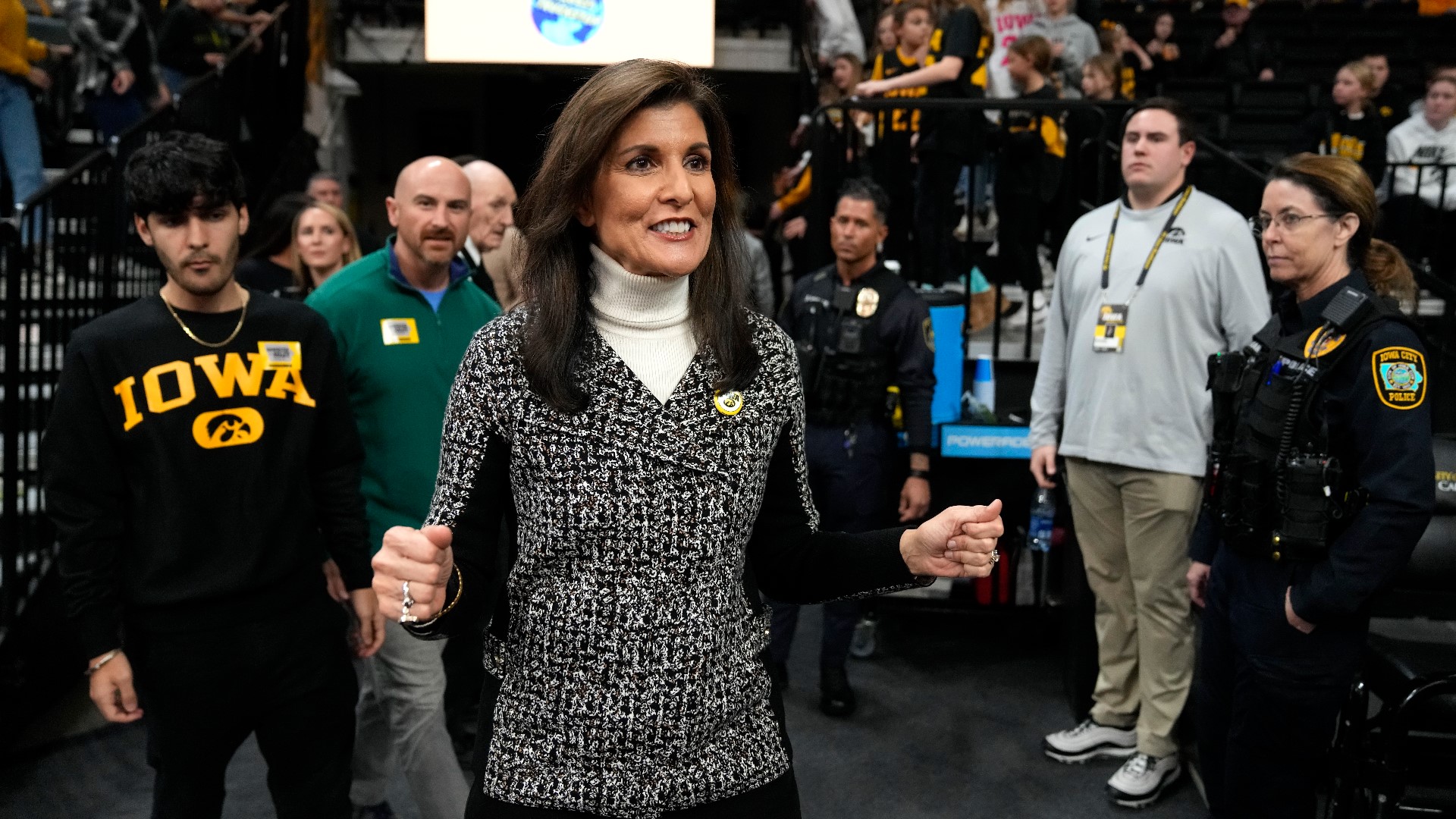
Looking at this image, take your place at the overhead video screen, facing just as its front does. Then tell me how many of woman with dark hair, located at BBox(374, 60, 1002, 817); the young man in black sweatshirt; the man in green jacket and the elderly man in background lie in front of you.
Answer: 4

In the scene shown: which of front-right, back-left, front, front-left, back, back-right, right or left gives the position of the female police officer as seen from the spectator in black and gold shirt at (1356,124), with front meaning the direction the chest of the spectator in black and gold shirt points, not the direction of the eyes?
front-left

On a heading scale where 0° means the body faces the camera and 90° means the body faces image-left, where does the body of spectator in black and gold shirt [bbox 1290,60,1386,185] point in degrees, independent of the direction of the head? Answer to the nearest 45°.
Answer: approximately 45°

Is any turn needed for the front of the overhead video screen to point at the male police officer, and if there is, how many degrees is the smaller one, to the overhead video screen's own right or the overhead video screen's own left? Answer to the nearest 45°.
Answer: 0° — it already faces them

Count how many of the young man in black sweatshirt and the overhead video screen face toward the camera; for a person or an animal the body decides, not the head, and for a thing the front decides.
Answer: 2

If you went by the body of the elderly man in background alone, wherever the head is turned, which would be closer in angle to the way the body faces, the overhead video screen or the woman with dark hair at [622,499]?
the woman with dark hair

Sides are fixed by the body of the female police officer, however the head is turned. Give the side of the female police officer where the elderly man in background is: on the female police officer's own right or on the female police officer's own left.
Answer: on the female police officer's own right

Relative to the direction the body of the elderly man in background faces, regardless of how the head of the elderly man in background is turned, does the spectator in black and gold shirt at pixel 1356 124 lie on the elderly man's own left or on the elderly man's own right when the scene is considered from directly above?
on the elderly man's own left
